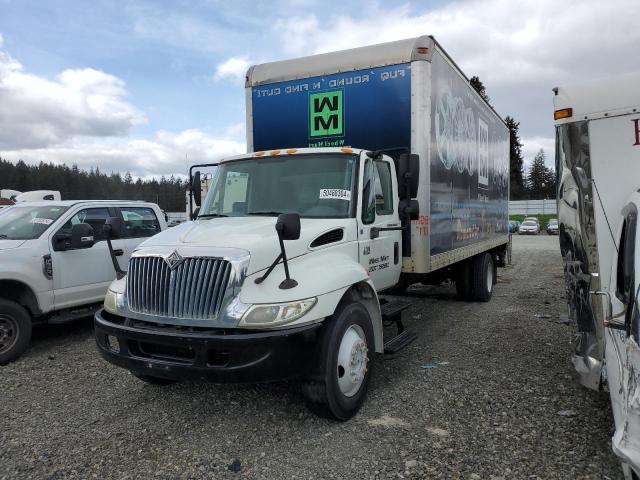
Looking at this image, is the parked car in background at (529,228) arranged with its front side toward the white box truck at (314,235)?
yes

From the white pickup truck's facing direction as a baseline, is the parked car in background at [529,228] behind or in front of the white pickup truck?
behind

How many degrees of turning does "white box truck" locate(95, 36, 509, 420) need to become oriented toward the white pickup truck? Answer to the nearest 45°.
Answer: approximately 90° to its right

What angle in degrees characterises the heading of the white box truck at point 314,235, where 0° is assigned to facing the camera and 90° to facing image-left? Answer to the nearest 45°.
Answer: approximately 45°

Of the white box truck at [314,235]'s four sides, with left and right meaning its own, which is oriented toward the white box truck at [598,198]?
left

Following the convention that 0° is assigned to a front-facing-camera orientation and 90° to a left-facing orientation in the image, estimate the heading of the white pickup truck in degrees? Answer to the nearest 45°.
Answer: approximately 45°

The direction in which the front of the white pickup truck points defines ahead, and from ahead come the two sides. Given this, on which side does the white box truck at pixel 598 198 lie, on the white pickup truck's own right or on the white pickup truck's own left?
on the white pickup truck's own left

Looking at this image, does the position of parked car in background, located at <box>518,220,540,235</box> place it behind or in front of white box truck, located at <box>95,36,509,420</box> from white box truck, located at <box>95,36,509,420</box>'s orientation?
behind
